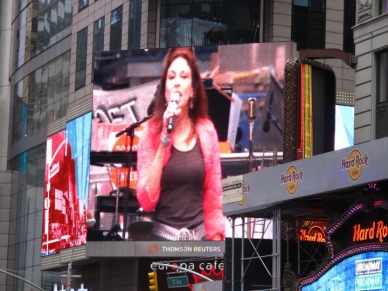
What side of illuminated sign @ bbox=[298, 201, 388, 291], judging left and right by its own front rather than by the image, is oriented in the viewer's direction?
front
